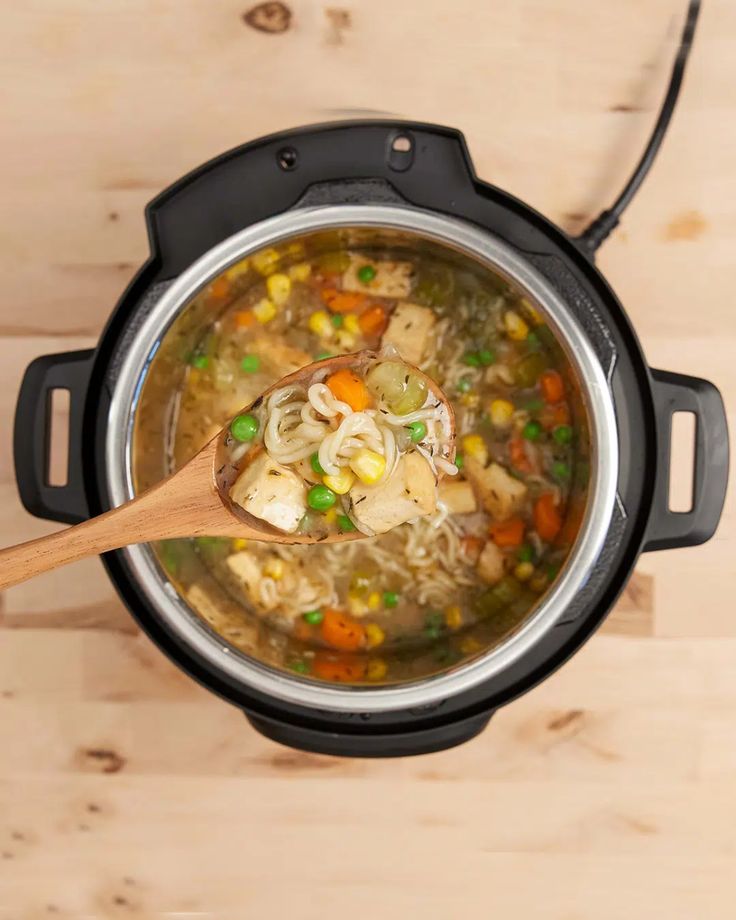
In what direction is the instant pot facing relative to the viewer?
toward the camera
